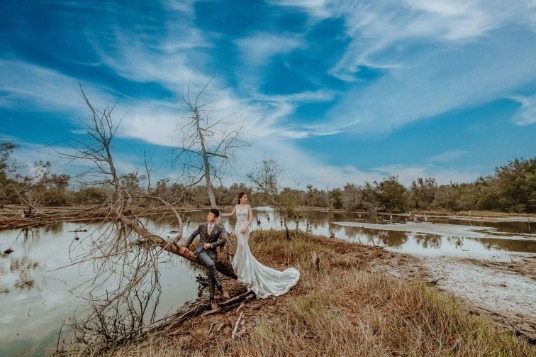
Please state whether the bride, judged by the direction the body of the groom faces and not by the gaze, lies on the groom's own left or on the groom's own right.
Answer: on the groom's own left

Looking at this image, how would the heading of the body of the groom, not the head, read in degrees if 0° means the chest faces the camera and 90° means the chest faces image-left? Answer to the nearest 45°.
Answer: approximately 0°
